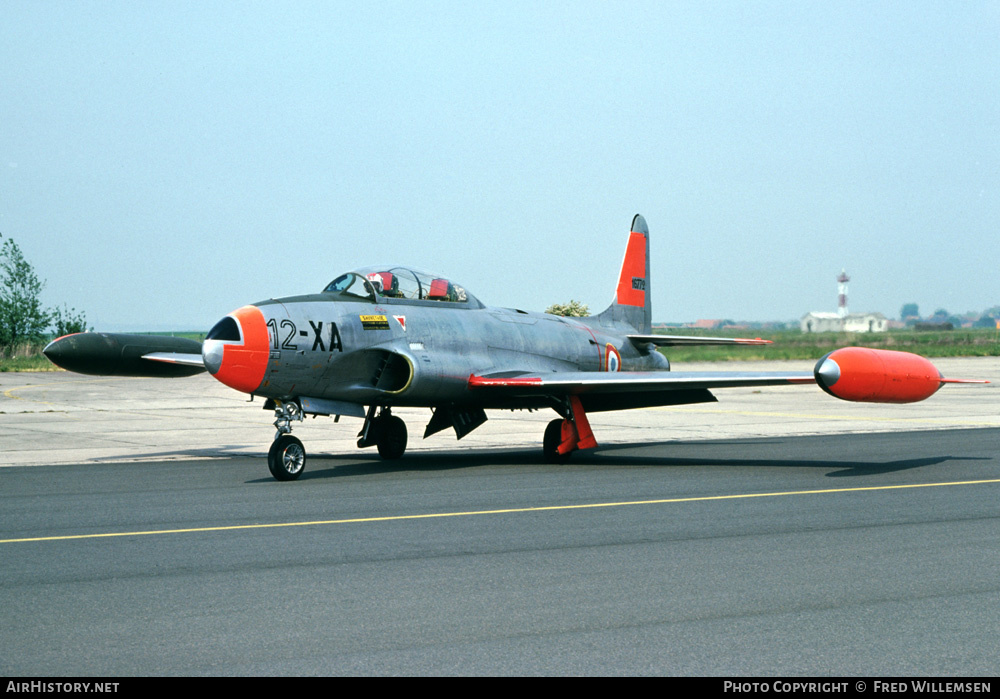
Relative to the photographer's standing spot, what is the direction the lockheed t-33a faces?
facing the viewer and to the left of the viewer
